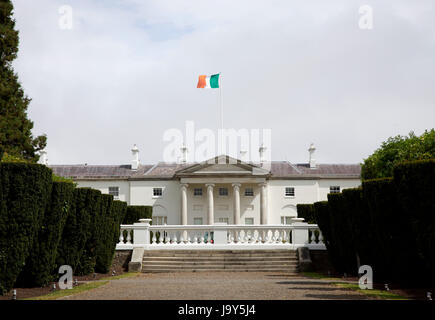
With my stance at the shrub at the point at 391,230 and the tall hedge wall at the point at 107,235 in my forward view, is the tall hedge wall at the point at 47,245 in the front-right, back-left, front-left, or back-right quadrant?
front-left

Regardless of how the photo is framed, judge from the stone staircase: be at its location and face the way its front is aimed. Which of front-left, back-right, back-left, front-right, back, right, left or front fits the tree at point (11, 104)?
back-right

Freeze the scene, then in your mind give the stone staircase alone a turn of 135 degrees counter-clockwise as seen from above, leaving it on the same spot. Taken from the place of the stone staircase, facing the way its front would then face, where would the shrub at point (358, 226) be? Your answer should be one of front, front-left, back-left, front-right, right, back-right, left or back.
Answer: right

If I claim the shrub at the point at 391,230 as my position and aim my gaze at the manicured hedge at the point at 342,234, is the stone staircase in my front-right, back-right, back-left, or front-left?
front-left

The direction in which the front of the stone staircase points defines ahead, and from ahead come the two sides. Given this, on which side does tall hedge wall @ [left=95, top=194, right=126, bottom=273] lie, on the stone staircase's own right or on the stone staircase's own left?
on the stone staircase's own right

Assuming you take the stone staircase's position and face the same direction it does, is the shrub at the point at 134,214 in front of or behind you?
behind

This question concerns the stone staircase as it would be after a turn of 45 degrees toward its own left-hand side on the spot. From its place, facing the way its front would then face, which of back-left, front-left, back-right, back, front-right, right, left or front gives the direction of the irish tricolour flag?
back-left

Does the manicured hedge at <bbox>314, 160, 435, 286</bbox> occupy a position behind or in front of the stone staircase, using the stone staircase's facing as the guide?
in front

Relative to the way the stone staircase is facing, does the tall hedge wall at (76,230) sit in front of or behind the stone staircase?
in front

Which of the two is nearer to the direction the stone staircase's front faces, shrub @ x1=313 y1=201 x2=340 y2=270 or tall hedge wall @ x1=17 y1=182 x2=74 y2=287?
the tall hedge wall

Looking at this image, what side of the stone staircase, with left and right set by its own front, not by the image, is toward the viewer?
front

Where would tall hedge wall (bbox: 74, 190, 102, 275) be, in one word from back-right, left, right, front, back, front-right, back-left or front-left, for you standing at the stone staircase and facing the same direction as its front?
front-right

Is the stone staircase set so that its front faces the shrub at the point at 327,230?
no

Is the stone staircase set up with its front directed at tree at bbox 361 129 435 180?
no

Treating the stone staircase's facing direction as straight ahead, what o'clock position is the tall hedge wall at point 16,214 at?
The tall hedge wall is roughly at 1 o'clock from the stone staircase.
